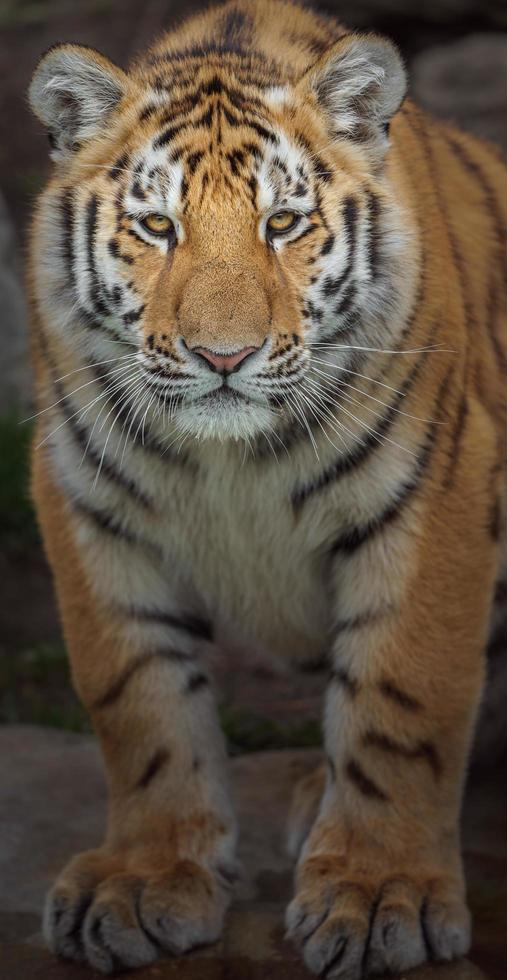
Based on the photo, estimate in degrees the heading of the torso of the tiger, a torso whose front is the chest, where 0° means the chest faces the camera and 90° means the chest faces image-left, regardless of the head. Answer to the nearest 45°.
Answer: approximately 0°
